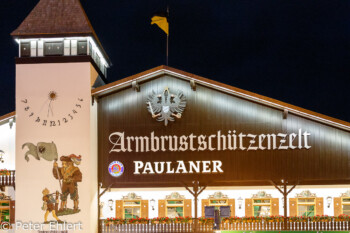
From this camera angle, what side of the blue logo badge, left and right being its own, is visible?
front

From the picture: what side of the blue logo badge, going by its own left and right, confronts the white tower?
right
